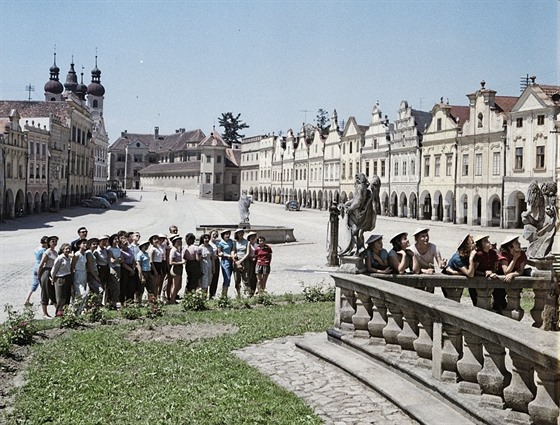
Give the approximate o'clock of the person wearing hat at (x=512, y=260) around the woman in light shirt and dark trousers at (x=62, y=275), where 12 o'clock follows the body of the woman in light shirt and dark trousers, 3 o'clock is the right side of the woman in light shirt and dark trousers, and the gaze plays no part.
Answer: The person wearing hat is roughly at 12 o'clock from the woman in light shirt and dark trousers.

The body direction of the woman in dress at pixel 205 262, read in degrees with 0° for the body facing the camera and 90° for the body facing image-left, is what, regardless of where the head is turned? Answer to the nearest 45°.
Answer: approximately 315°

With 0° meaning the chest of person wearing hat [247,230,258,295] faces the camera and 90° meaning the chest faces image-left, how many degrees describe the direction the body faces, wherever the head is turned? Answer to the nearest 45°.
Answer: approximately 0°

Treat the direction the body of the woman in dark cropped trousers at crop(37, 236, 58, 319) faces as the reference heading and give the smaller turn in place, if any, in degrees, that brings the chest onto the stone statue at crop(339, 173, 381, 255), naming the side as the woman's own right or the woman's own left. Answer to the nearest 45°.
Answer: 0° — they already face it

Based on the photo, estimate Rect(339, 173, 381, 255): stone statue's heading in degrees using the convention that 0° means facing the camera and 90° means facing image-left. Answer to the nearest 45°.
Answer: approximately 45°

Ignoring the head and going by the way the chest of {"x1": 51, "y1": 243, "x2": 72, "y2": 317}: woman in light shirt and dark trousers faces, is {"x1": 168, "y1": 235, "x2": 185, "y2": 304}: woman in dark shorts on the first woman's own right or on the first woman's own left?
on the first woman's own left

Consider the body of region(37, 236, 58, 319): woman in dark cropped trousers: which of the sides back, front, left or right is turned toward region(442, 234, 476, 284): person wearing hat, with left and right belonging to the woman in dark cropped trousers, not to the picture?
front

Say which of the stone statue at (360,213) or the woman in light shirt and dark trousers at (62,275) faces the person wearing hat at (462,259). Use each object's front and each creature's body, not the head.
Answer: the woman in light shirt and dark trousers

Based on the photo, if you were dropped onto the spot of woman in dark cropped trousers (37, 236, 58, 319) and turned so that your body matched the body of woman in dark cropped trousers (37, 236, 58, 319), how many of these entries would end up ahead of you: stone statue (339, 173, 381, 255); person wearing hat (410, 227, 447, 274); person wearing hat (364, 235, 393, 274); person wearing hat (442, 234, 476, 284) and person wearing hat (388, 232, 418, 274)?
5

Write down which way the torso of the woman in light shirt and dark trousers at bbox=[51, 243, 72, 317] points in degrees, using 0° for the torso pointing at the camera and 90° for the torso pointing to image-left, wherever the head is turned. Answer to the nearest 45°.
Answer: approximately 315°

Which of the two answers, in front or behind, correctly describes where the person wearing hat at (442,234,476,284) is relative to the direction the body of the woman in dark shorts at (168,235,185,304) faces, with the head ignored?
in front

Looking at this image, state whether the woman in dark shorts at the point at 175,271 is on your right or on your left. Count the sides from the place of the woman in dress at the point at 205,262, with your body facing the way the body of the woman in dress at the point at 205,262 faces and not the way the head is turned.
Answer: on your right

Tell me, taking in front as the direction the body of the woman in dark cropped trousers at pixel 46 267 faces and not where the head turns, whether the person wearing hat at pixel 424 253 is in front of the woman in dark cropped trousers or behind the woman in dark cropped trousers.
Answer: in front
